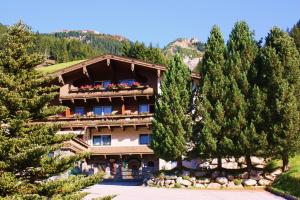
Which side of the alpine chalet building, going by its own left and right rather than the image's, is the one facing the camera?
front

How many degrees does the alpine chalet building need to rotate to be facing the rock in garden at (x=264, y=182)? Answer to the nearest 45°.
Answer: approximately 45° to its left

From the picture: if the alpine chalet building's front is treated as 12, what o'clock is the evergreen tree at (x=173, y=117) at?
The evergreen tree is roughly at 11 o'clock from the alpine chalet building.

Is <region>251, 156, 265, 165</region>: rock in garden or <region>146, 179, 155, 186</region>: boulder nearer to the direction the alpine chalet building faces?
the boulder

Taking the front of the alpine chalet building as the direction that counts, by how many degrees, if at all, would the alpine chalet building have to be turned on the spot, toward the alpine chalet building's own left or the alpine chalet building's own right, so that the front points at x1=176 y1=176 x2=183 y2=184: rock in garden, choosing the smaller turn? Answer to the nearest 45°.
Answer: approximately 45° to the alpine chalet building's own left

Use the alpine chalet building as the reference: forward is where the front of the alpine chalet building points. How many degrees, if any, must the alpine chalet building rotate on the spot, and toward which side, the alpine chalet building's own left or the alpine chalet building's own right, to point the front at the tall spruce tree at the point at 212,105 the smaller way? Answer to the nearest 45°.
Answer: approximately 45° to the alpine chalet building's own left

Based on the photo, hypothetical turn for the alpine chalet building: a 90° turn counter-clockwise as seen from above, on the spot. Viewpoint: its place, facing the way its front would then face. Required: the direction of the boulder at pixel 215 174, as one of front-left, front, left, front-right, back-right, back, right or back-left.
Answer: front-right

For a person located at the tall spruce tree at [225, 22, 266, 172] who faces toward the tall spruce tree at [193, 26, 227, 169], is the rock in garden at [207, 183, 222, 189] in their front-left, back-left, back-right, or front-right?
front-left

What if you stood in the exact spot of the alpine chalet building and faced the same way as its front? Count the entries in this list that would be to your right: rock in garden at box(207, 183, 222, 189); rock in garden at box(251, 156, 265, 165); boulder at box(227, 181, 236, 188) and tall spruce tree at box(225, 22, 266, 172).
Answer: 0

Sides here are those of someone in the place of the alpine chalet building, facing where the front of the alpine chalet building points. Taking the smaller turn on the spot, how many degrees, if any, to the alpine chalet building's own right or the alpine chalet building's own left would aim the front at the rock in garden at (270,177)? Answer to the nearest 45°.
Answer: approximately 45° to the alpine chalet building's own left

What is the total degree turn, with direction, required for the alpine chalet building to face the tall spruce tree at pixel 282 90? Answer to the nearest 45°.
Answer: approximately 45° to its left

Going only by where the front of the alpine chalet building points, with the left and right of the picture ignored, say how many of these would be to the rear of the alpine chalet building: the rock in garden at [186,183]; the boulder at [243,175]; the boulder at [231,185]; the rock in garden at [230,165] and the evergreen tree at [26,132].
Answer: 0

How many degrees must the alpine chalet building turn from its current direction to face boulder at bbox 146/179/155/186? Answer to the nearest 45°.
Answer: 0° — it already faces it

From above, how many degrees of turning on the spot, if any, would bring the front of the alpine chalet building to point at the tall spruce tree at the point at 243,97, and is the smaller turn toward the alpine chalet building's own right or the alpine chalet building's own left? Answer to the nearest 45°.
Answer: approximately 45° to the alpine chalet building's own left

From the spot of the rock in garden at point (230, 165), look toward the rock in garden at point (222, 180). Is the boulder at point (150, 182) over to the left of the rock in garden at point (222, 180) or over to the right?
right
